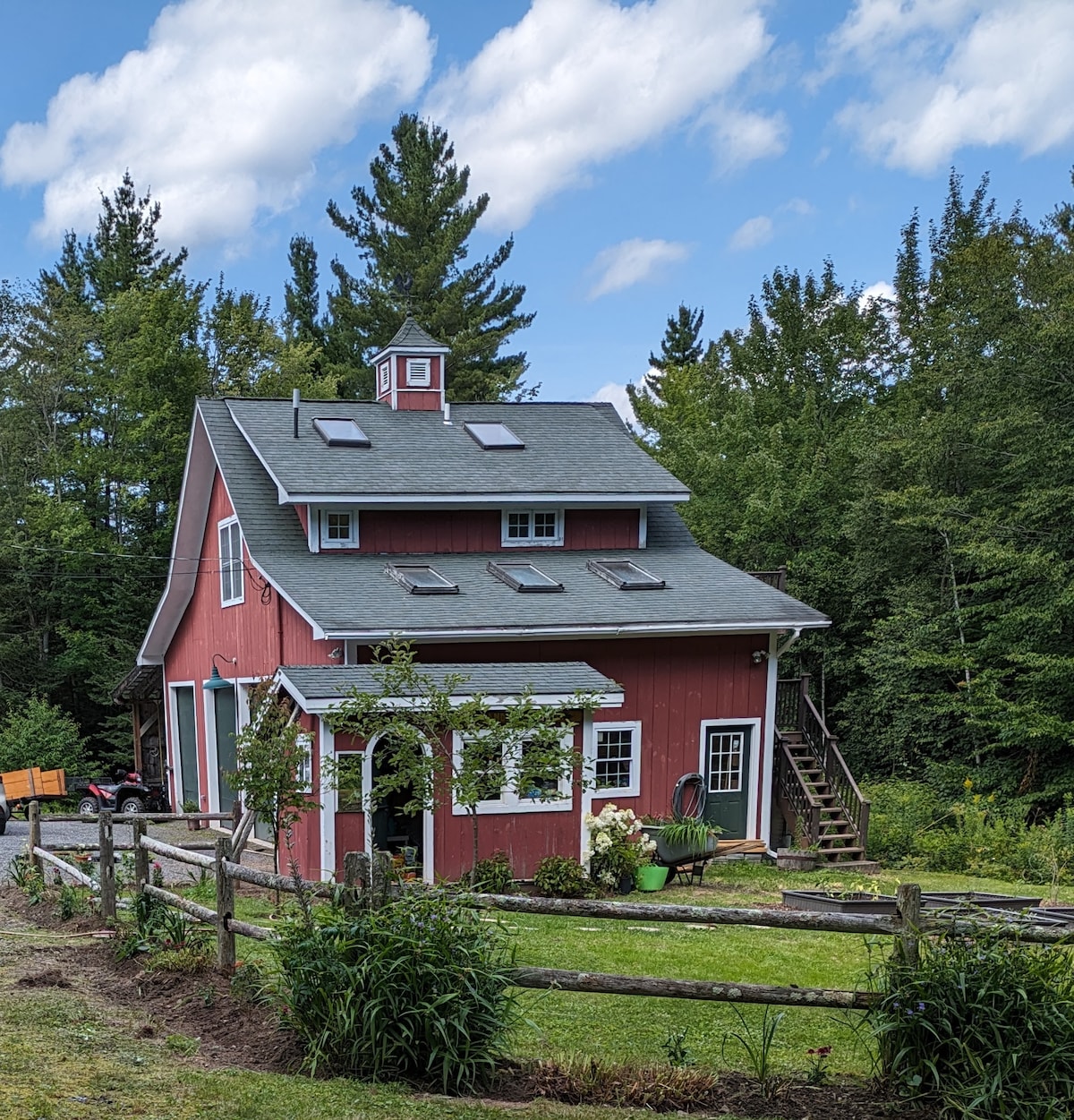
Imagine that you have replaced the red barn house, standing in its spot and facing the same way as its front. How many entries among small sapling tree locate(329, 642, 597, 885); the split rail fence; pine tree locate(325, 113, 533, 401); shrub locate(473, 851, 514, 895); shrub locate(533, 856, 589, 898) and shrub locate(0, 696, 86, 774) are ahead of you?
4

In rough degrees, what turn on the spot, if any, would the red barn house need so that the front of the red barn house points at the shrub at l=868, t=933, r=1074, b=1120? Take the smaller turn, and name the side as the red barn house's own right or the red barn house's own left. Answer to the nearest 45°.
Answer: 0° — it already faces it

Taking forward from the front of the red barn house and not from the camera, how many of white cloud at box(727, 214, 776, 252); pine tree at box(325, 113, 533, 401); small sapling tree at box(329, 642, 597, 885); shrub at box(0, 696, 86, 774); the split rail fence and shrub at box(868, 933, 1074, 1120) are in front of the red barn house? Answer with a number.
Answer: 3

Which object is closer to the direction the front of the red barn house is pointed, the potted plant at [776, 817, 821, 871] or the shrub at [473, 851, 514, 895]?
the shrub

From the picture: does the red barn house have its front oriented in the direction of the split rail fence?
yes

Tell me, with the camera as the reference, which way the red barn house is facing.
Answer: facing the viewer

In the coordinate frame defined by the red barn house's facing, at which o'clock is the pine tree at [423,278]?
The pine tree is roughly at 6 o'clock from the red barn house.

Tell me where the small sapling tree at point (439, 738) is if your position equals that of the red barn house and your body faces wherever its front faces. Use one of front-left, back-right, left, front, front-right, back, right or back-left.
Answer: front

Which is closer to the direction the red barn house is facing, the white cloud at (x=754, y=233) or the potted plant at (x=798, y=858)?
the potted plant

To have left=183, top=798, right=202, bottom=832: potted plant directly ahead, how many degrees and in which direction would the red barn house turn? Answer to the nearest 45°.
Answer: approximately 135° to its right

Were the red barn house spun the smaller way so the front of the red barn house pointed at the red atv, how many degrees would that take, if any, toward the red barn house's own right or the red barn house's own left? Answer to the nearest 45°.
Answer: approximately 135° to the red barn house's own right

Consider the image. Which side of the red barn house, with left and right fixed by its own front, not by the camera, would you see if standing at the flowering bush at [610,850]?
front

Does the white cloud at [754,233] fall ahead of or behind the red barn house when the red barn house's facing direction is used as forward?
behind

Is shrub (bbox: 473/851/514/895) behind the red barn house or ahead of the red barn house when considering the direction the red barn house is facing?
ahead
